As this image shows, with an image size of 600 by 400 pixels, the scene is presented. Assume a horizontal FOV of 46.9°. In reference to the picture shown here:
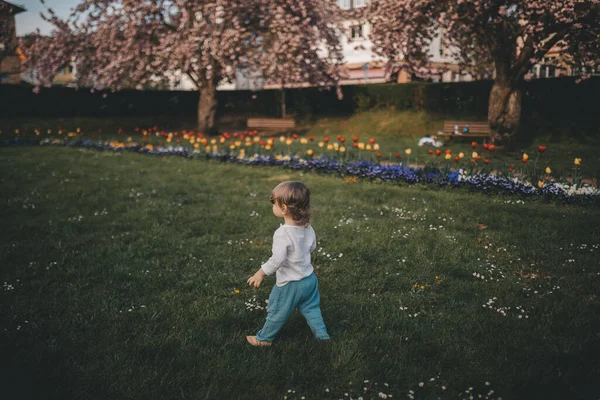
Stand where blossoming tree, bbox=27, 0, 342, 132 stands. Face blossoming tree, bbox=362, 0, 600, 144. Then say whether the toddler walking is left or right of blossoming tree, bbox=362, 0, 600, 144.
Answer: right

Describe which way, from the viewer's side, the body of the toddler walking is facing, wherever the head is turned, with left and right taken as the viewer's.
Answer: facing away from the viewer and to the left of the viewer

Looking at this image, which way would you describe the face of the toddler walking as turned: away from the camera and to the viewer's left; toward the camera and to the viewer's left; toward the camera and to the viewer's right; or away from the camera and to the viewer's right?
away from the camera and to the viewer's left

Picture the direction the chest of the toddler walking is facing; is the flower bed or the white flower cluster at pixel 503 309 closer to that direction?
the flower bed

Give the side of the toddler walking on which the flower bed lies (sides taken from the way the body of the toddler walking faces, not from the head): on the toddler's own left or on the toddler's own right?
on the toddler's own right

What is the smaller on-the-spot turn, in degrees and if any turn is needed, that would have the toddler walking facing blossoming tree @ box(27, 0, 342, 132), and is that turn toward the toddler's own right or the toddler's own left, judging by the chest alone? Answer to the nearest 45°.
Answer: approximately 45° to the toddler's own right
